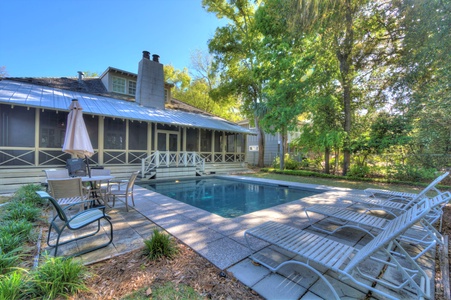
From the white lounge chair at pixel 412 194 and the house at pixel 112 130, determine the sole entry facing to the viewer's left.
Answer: the white lounge chair

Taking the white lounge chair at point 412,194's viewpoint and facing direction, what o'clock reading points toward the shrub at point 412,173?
The shrub is roughly at 3 o'clock from the white lounge chair.

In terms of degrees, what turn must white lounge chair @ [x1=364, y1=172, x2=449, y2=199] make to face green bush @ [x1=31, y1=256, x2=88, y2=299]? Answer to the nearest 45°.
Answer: approximately 45° to its left

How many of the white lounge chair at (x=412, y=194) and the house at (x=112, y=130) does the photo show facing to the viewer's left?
1

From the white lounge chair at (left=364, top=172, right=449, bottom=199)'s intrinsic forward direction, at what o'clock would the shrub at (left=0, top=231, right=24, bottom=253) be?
The shrub is roughly at 10 o'clock from the white lounge chair.

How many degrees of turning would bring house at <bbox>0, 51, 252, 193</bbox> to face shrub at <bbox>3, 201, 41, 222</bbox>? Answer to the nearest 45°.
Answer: approximately 45° to its right

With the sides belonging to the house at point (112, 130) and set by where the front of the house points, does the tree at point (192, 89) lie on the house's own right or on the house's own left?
on the house's own left

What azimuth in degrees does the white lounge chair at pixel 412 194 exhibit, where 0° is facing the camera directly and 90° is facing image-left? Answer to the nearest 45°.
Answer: approximately 90°

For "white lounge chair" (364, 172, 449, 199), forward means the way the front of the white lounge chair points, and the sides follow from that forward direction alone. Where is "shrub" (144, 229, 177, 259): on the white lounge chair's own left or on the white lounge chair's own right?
on the white lounge chair's own left
